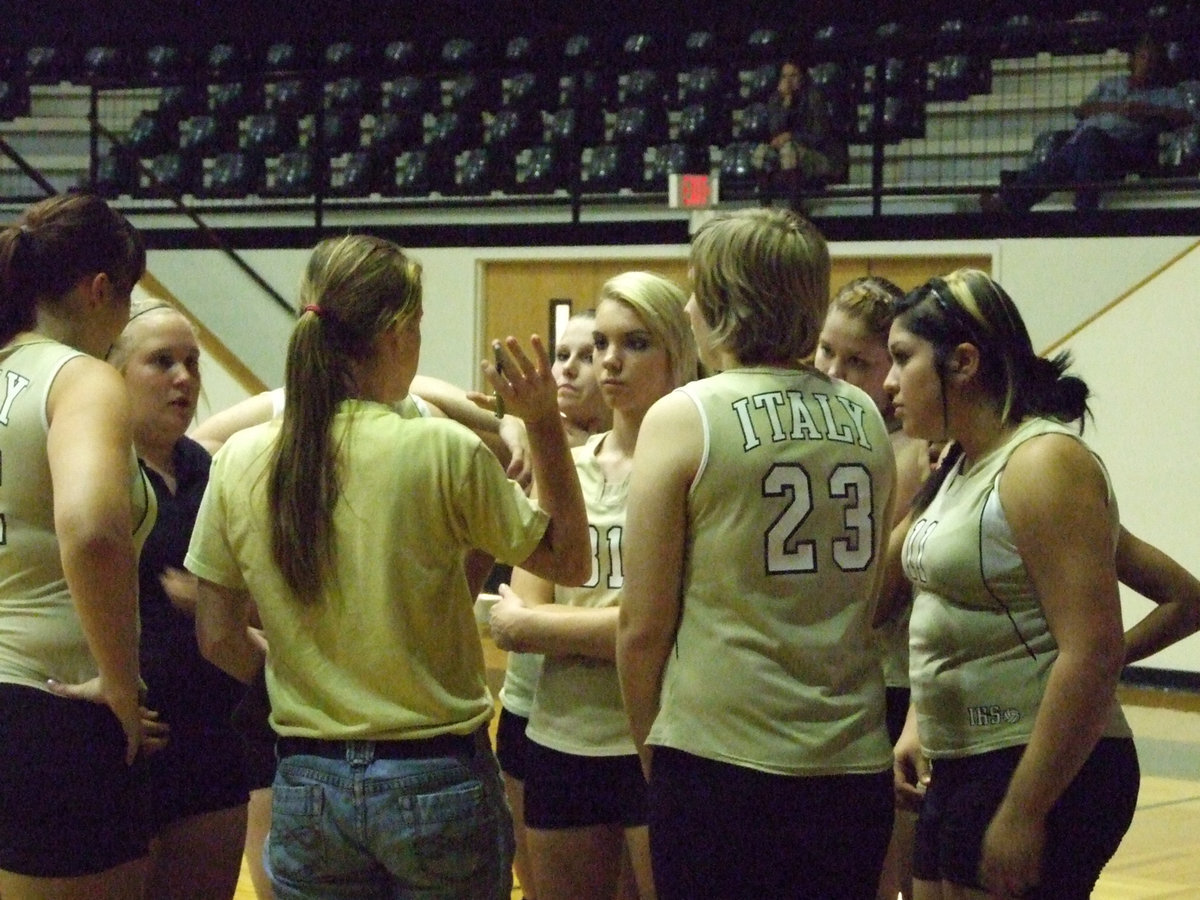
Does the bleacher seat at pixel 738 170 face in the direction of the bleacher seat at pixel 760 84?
no

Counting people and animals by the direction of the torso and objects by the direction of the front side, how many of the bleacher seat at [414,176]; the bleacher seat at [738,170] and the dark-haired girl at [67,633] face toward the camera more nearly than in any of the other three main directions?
2

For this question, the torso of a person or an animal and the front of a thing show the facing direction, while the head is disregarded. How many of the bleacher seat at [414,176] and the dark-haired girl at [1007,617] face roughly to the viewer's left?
1

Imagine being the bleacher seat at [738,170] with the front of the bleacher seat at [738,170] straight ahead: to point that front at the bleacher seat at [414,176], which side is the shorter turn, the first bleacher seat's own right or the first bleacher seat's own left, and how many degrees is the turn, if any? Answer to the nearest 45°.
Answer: approximately 135° to the first bleacher seat's own right

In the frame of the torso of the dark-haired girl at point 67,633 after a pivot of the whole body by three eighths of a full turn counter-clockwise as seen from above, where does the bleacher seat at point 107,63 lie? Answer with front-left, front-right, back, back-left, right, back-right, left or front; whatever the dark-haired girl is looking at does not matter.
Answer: right

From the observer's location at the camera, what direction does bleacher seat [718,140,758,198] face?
facing the viewer

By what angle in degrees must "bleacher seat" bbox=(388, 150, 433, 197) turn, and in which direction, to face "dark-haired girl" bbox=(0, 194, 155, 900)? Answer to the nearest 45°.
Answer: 0° — it already faces them

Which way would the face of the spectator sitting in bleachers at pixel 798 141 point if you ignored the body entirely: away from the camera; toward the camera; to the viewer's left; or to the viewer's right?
toward the camera

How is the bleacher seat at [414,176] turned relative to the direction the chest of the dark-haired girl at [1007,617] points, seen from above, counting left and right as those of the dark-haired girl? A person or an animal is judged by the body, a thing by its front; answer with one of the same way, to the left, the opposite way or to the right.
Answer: to the left

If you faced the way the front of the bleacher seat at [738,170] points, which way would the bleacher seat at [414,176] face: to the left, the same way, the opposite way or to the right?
the same way

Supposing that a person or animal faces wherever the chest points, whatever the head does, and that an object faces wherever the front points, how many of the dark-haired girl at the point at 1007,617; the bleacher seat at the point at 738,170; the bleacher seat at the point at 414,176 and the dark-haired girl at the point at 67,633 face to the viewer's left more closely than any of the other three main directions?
1

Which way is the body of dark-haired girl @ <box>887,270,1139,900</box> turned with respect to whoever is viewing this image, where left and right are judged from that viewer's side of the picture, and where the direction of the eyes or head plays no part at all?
facing to the left of the viewer

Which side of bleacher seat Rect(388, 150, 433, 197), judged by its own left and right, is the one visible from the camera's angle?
front

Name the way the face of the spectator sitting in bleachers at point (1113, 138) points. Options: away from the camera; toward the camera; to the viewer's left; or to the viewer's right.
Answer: toward the camera

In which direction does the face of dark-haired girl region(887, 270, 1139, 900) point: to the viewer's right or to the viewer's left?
to the viewer's left
